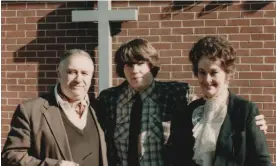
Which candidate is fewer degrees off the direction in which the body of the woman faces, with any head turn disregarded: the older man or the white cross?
the older man

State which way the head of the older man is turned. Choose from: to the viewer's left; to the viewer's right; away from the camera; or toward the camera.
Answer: toward the camera

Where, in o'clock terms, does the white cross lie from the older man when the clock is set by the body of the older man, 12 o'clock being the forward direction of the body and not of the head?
The white cross is roughly at 8 o'clock from the older man.

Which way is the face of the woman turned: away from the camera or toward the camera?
toward the camera

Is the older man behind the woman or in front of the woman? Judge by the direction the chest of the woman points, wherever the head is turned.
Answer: in front

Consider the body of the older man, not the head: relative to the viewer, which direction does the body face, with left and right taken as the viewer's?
facing the viewer and to the right of the viewer

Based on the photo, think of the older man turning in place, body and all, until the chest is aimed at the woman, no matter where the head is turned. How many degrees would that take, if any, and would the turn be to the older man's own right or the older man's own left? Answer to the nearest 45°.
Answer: approximately 45° to the older man's own left

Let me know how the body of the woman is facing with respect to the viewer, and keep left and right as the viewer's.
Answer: facing the viewer and to the left of the viewer

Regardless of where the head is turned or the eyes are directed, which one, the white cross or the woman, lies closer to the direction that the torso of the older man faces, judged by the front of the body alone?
the woman

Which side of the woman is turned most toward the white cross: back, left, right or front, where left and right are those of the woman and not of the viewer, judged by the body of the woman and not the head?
right

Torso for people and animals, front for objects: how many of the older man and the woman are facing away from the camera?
0
